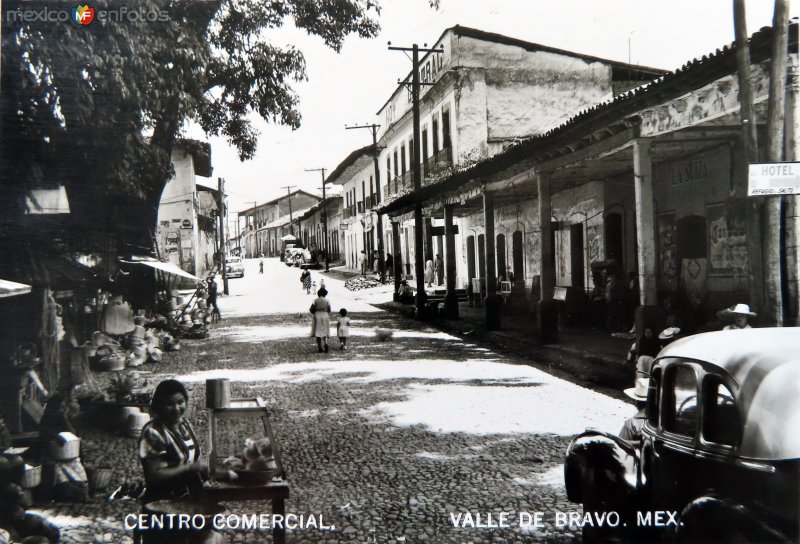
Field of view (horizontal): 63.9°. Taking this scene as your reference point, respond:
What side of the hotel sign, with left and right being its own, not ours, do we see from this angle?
front

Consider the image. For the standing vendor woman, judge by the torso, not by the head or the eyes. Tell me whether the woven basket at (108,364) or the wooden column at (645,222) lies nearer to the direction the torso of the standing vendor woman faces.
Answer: the wooden column

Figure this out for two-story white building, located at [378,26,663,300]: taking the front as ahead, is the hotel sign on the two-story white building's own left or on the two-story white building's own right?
on the two-story white building's own left

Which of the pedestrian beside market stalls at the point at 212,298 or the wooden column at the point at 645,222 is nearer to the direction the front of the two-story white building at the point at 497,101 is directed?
the pedestrian beside market stalls

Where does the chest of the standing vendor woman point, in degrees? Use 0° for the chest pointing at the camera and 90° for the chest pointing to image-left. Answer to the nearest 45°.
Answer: approximately 315°

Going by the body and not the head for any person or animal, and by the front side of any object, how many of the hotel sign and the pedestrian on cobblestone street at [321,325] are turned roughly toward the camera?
1

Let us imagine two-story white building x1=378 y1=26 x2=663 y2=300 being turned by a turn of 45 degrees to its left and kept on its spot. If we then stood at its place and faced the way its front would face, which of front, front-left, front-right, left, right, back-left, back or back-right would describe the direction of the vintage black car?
front

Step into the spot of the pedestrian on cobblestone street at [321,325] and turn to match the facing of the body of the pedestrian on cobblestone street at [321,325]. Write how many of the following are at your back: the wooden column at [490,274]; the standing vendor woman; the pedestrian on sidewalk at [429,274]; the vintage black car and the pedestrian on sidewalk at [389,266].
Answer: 2

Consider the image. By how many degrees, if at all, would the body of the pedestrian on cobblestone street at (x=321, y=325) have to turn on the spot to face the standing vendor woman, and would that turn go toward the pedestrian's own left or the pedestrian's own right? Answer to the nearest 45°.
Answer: approximately 180°

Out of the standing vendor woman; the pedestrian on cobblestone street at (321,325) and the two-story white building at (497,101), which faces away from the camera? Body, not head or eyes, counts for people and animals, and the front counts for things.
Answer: the pedestrian on cobblestone street

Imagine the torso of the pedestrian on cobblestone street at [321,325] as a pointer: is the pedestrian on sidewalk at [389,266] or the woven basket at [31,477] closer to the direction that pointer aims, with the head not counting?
the pedestrian on sidewalk

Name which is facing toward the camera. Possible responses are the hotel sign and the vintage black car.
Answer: the hotel sign

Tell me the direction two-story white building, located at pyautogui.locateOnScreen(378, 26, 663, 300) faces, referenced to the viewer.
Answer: facing the viewer and to the left of the viewer

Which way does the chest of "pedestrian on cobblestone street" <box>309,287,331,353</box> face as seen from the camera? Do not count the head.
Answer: away from the camera

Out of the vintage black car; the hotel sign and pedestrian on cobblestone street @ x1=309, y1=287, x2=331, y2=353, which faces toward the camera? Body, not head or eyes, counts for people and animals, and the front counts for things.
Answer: the hotel sign

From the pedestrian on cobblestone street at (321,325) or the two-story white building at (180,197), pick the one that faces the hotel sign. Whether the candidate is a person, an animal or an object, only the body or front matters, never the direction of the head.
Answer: the two-story white building

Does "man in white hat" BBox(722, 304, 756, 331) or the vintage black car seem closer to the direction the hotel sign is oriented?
the vintage black car

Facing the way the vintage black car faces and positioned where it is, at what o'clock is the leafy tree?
The leafy tree is roughly at 11 o'clock from the vintage black car.

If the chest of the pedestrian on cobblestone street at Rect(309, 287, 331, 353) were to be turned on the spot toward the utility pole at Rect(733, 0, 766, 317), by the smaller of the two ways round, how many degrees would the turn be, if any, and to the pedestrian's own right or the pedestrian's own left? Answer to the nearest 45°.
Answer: approximately 135° to the pedestrian's own right

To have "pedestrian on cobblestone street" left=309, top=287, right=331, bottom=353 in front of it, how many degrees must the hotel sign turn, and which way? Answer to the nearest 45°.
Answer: approximately 135° to its right
